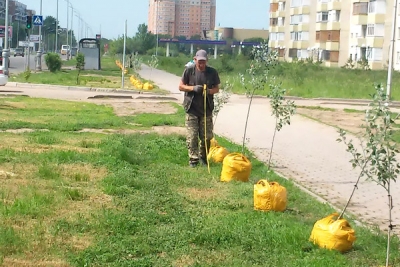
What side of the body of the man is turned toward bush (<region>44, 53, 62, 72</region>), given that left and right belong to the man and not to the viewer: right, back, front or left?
back

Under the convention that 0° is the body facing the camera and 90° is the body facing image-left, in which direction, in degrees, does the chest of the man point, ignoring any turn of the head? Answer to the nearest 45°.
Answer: approximately 0°

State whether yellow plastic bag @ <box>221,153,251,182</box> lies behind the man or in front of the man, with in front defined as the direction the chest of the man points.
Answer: in front

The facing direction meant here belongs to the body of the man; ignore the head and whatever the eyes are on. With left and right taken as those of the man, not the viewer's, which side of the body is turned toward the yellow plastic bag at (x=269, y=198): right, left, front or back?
front

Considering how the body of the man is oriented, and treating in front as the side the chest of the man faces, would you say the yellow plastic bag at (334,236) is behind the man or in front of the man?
in front
